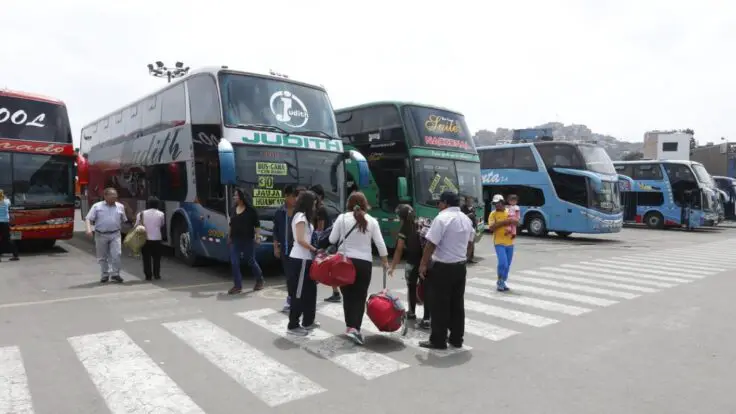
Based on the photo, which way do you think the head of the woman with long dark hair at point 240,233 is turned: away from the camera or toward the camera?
toward the camera

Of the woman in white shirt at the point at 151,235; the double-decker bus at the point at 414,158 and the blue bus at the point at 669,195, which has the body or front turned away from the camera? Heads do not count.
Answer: the woman in white shirt

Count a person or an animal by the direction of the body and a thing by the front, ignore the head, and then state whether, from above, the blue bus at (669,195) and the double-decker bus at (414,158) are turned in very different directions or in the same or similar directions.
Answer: same or similar directions

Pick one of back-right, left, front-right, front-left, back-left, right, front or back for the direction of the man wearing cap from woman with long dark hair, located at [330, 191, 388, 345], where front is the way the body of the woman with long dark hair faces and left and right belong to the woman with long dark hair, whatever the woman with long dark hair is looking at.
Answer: front-right

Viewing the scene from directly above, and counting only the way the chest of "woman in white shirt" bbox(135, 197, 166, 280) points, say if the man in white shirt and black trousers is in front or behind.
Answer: behind

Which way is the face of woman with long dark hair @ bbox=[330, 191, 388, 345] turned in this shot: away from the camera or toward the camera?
away from the camera

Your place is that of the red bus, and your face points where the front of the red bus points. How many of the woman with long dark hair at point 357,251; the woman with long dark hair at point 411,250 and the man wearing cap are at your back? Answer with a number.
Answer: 0

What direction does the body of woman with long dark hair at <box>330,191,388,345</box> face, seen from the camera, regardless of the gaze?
away from the camera

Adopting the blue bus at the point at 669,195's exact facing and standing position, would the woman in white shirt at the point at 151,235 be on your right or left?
on your right

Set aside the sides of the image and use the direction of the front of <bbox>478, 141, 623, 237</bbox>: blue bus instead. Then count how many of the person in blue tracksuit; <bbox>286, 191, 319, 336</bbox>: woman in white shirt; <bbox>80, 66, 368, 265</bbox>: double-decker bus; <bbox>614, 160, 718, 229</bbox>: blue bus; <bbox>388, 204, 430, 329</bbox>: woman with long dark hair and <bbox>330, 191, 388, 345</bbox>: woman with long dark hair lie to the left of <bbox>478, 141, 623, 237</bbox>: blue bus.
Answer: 1

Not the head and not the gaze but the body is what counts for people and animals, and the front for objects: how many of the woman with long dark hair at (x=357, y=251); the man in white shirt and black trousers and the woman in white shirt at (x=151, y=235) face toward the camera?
0

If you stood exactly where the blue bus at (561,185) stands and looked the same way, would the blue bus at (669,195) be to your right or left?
on your left

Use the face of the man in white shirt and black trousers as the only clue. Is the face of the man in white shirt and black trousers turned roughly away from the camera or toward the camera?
away from the camera

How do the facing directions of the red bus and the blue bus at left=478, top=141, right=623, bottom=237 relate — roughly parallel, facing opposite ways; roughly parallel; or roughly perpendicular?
roughly parallel

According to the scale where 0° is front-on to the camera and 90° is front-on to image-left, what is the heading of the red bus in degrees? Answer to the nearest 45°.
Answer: approximately 0°

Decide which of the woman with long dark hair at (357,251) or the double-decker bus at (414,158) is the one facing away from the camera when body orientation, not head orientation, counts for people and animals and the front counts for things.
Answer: the woman with long dark hair

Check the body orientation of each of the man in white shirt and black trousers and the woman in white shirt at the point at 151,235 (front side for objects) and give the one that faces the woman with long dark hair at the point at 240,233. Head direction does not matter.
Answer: the man in white shirt and black trousers

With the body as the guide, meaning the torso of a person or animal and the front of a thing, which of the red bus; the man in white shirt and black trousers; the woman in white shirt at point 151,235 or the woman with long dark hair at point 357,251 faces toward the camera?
the red bus

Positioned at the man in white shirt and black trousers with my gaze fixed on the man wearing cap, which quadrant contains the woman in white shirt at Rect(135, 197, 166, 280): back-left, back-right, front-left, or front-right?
front-left

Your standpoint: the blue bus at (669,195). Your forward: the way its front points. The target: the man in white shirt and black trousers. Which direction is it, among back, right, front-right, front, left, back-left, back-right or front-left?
front-right

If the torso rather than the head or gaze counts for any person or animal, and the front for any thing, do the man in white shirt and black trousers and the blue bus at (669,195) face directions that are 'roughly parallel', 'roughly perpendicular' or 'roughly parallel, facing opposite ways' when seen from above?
roughly parallel, facing opposite ways

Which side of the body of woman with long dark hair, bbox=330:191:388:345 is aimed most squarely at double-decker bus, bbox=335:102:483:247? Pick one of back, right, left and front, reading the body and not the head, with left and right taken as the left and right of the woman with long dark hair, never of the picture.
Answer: front

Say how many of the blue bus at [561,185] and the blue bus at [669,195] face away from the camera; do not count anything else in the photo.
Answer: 0
